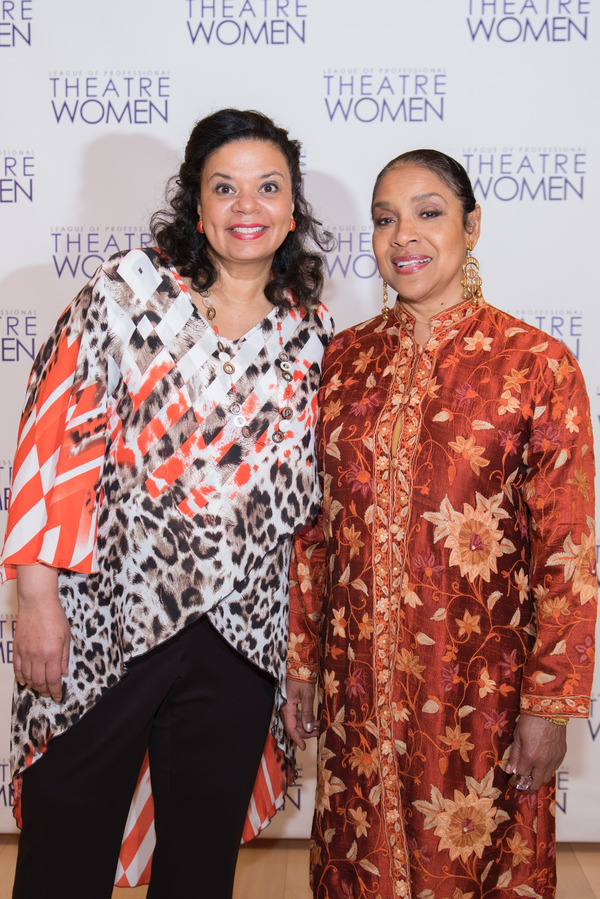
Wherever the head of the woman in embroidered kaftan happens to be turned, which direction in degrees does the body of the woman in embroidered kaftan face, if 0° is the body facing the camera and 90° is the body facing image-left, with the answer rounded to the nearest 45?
approximately 45°
